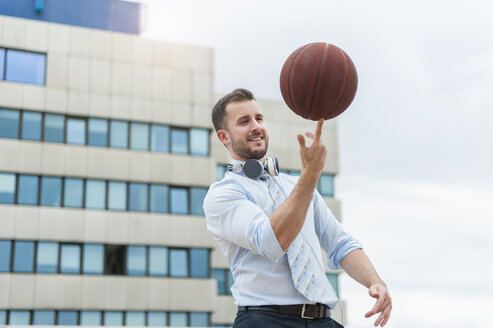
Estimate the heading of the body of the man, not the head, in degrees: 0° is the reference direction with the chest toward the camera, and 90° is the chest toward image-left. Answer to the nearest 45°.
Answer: approximately 315°
